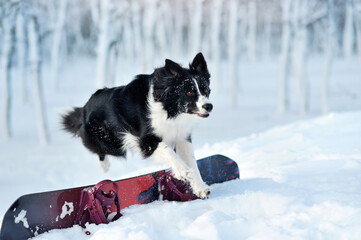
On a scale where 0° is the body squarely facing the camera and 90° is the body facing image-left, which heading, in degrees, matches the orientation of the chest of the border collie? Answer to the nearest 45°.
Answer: approximately 315°

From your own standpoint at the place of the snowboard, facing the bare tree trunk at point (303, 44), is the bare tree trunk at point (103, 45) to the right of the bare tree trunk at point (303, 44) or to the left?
left

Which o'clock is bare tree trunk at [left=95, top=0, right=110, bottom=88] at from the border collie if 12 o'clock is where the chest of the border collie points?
The bare tree trunk is roughly at 7 o'clock from the border collie.

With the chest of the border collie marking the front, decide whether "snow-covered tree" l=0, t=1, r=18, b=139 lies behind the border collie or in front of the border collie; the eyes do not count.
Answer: behind

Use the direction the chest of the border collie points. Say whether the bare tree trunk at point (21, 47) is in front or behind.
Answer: behind

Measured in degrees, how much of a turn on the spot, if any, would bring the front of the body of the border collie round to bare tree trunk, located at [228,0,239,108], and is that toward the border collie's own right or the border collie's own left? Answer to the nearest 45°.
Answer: approximately 135° to the border collie's own left

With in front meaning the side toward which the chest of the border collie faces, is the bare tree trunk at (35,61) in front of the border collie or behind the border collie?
behind
